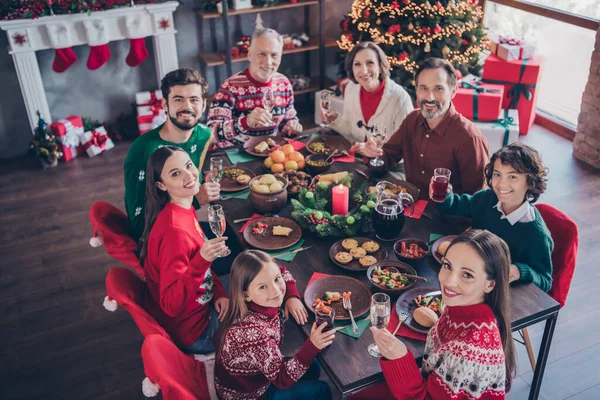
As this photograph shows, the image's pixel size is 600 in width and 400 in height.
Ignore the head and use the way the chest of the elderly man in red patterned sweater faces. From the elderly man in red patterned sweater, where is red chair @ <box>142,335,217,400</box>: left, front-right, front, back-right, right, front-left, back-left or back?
front-right

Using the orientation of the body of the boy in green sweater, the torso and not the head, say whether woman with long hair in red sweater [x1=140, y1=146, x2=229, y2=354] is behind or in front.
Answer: in front

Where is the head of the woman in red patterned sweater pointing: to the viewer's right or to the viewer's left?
to the viewer's left

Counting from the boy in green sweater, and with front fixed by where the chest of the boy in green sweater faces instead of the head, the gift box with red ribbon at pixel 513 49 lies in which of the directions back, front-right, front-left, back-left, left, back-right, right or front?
back-right

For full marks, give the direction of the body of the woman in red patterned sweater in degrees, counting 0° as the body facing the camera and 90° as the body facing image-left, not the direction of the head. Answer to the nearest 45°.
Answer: approximately 90°

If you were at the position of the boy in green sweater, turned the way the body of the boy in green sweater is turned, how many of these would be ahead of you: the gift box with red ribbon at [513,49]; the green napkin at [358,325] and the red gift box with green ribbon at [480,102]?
1

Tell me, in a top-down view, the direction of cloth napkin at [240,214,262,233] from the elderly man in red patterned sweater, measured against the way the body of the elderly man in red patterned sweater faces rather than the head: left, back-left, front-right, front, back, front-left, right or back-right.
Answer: front-right

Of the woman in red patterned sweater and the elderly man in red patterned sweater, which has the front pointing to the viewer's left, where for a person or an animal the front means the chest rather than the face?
the woman in red patterned sweater
